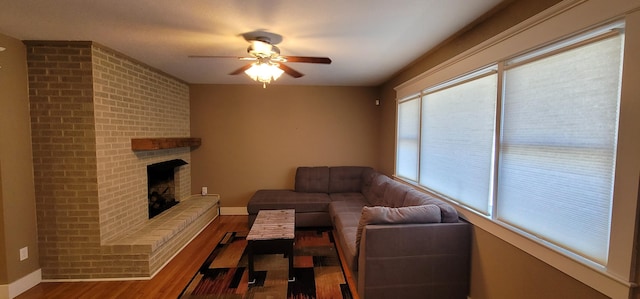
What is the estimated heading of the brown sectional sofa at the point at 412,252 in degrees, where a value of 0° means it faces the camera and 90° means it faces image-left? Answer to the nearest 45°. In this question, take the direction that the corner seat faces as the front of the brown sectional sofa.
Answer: approximately 45°

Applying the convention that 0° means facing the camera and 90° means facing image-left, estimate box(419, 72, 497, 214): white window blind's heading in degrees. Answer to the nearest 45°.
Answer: approximately 45°

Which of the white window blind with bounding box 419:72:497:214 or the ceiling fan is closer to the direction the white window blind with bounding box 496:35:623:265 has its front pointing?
the ceiling fan

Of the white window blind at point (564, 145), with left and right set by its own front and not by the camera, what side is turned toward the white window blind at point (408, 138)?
right

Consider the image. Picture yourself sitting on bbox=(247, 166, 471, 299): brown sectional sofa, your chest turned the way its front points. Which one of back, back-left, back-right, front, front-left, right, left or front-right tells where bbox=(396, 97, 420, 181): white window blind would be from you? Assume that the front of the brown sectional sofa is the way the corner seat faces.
back-right

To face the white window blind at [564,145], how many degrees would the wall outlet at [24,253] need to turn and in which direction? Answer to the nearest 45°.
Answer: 0° — it already faces it

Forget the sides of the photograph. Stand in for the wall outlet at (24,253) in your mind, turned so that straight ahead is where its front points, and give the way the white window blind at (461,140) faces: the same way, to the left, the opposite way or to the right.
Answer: the opposite way
